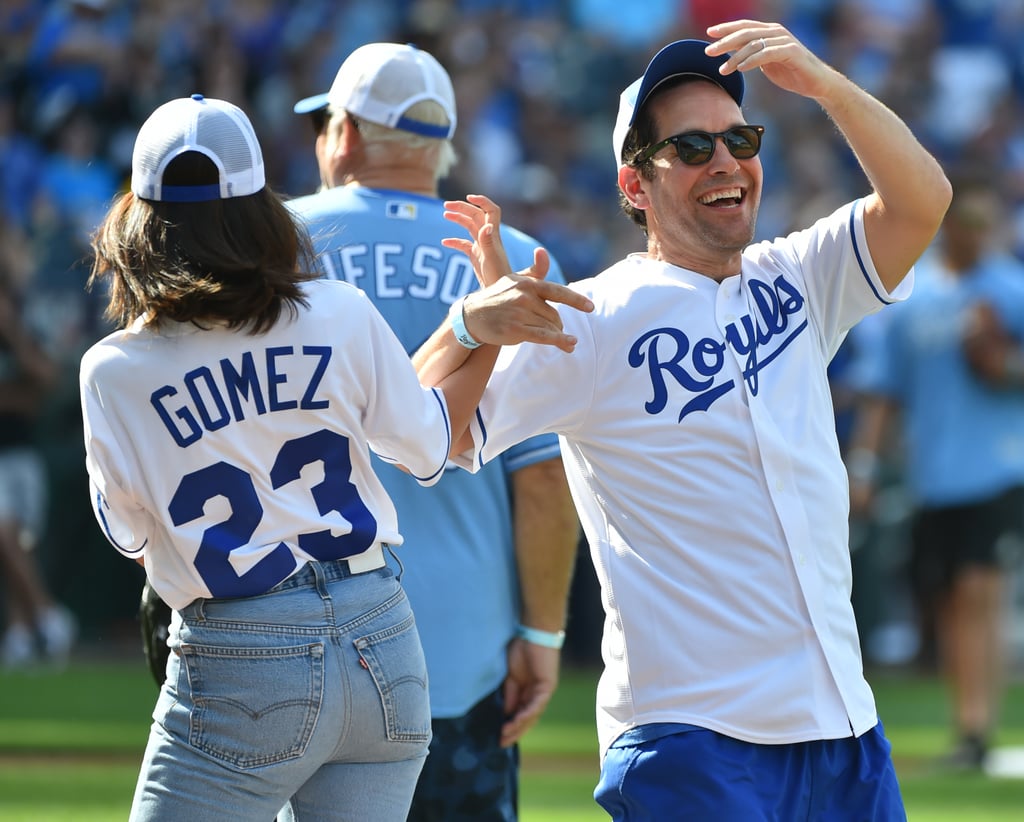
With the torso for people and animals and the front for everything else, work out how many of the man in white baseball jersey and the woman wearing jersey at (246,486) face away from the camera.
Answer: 1

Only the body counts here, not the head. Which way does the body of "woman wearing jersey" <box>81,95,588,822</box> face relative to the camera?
away from the camera

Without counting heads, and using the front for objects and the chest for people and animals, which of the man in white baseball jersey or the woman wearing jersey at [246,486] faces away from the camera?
the woman wearing jersey

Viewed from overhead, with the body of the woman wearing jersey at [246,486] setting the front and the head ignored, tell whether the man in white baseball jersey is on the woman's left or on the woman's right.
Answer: on the woman's right

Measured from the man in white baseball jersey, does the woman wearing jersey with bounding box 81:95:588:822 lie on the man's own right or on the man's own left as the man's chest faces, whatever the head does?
on the man's own right
